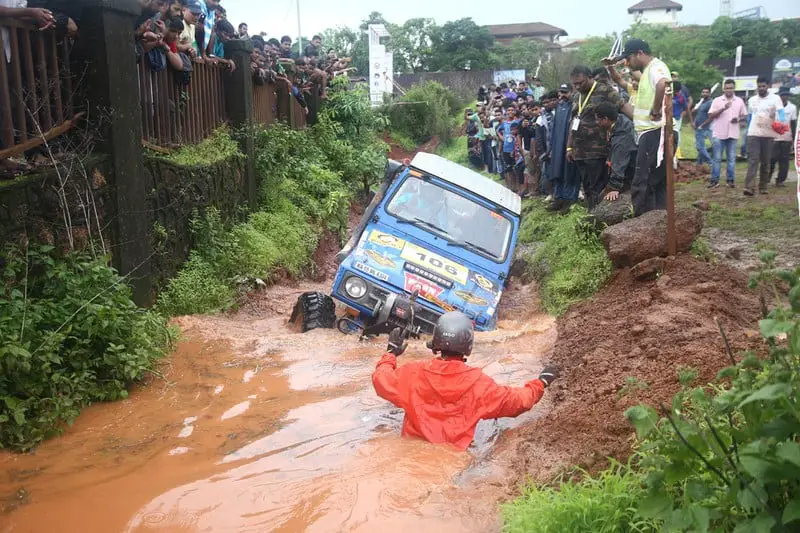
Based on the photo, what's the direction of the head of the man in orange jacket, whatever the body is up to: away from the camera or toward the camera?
away from the camera

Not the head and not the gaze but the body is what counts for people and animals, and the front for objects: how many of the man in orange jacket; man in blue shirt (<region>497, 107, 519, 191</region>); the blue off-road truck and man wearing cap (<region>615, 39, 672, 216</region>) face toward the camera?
2

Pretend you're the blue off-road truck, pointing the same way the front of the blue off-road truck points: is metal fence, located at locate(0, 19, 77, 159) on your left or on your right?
on your right

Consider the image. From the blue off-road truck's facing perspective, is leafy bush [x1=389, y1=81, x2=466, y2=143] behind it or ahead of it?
behind

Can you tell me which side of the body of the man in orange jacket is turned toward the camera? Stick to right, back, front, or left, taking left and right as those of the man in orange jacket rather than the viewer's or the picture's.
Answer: back

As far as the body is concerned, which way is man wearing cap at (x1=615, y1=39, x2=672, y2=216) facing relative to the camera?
to the viewer's left

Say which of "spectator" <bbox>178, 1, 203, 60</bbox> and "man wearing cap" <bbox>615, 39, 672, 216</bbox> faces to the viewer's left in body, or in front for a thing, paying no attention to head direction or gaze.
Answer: the man wearing cap

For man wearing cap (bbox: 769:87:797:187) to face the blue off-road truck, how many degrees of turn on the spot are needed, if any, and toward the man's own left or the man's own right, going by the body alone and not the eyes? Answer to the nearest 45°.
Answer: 0° — they already face it

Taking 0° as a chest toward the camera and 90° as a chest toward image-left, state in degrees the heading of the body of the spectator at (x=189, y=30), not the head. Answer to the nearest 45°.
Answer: approximately 315°
